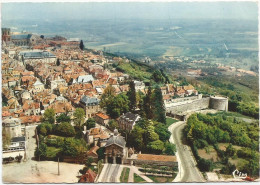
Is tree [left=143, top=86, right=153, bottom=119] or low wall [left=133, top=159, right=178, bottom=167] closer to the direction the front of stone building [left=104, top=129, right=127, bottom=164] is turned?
the low wall

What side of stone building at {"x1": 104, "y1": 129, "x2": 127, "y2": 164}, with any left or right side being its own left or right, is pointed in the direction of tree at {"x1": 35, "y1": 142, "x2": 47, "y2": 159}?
right

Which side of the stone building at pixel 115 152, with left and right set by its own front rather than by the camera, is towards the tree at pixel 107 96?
back

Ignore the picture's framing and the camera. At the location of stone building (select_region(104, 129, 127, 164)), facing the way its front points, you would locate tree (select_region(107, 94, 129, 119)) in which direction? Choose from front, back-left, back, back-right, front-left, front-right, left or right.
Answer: back

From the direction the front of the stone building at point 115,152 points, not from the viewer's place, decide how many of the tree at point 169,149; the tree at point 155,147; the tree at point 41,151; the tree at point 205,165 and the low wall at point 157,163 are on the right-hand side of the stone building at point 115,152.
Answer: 1

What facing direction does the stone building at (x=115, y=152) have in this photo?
toward the camera

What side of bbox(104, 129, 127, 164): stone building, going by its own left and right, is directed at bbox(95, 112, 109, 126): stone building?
back

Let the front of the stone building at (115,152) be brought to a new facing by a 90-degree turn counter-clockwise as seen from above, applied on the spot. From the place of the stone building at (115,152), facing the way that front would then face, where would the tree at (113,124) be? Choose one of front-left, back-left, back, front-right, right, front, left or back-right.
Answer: left

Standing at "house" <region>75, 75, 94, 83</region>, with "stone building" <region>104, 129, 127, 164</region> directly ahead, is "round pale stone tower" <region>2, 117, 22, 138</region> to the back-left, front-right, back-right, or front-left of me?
front-right
